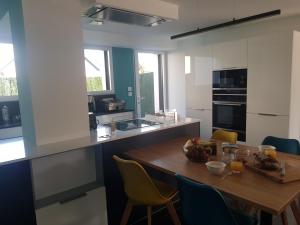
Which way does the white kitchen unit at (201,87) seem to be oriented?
toward the camera

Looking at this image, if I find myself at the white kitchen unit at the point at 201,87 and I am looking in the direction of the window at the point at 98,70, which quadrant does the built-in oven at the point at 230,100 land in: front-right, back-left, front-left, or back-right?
back-left

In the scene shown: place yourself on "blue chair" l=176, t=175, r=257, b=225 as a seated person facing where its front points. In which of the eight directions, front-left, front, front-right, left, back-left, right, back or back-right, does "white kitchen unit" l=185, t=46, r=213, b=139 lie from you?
front-left

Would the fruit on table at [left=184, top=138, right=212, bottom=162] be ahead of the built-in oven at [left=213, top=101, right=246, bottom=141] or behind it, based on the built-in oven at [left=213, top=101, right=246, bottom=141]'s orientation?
ahead

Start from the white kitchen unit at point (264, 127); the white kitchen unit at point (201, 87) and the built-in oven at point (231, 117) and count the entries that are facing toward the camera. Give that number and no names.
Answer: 3

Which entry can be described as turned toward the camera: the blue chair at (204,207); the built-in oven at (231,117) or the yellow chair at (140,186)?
the built-in oven

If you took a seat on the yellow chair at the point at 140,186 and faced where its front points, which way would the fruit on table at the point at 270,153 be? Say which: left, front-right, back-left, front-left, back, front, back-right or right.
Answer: front-right

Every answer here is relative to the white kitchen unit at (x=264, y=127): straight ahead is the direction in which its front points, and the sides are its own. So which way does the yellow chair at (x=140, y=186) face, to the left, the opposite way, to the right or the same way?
the opposite way

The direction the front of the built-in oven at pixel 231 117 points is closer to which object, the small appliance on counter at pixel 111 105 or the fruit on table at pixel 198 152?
the fruit on table

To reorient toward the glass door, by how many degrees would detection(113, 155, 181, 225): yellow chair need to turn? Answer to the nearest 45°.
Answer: approximately 45° to its left

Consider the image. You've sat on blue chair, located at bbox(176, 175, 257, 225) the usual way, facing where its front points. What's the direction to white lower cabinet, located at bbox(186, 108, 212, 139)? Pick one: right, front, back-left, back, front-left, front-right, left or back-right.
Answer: front-left

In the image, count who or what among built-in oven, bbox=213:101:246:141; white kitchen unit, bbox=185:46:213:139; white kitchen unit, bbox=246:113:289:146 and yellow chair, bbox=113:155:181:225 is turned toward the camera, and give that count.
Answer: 3

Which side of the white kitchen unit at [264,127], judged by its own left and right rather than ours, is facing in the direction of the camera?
front

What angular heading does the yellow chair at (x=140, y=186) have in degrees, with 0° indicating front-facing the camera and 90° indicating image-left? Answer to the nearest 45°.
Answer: approximately 225°

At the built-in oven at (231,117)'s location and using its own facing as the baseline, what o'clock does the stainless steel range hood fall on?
The stainless steel range hood is roughly at 1 o'clock from the built-in oven.

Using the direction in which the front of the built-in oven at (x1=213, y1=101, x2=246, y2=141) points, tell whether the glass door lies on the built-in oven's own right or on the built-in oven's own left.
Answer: on the built-in oven's own right

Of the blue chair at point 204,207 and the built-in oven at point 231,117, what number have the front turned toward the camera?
1
